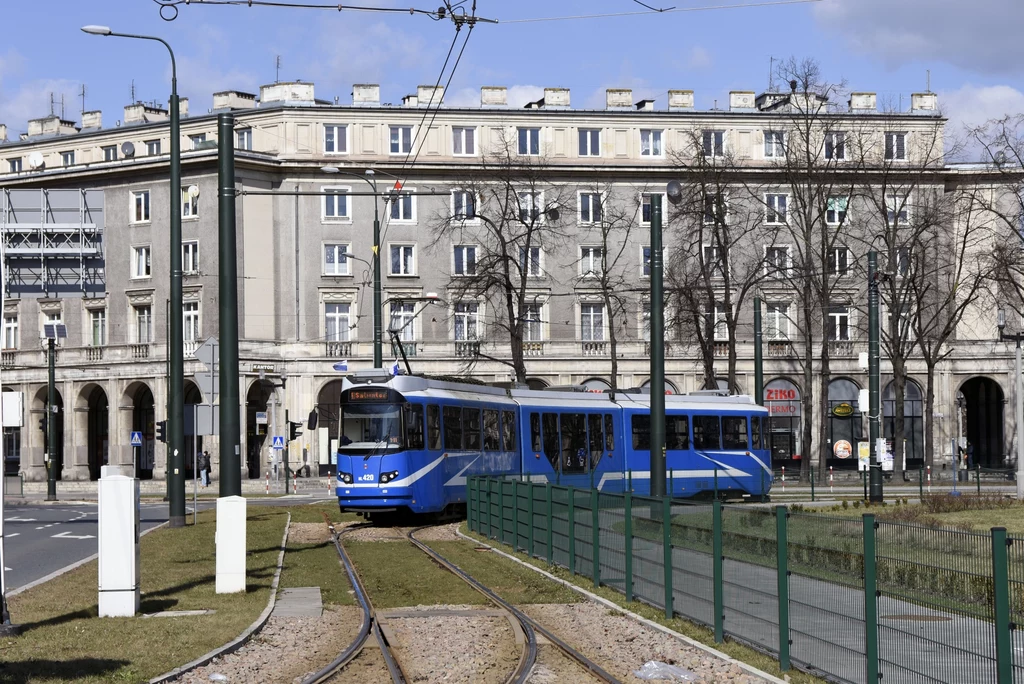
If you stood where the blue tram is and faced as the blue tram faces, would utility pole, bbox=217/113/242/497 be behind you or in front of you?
in front

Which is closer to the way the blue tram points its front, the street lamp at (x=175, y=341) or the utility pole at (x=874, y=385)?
the street lamp

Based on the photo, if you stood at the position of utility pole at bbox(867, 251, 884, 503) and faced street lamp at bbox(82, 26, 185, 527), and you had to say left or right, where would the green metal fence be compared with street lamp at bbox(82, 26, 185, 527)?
left

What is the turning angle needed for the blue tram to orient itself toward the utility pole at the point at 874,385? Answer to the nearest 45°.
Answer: approximately 135° to its left

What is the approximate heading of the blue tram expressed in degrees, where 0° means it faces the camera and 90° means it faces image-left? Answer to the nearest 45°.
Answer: approximately 45°

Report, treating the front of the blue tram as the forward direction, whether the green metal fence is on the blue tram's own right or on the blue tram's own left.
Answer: on the blue tram's own left

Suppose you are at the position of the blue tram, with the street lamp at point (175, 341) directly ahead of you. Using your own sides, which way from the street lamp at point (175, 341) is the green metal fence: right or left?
left
